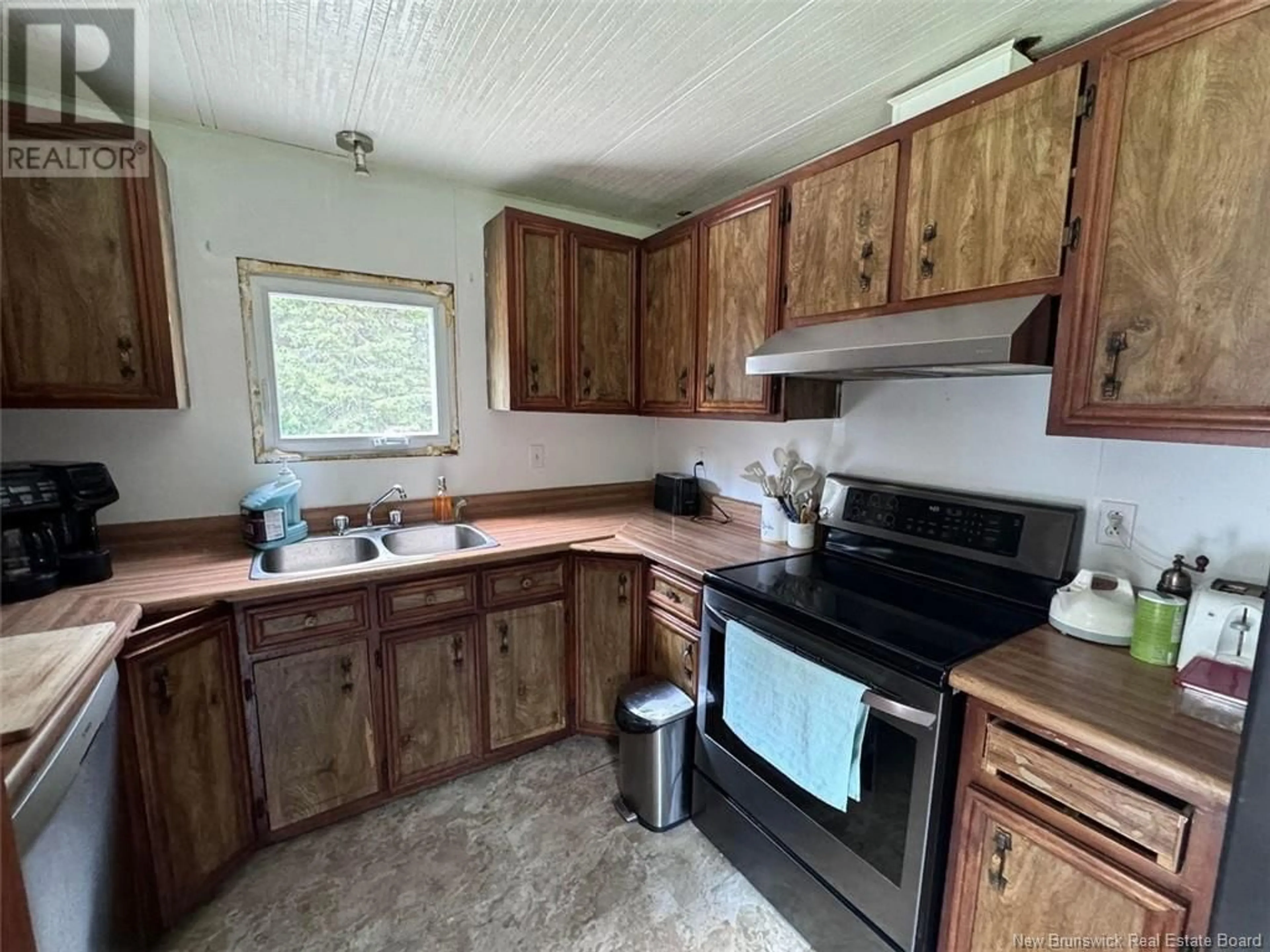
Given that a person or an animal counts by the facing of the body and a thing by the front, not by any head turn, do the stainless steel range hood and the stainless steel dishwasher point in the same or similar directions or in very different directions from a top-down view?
very different directions

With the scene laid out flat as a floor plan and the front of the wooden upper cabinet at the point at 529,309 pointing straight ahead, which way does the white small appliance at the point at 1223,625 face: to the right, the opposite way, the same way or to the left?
to the right

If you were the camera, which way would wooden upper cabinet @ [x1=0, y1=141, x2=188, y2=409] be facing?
facing the viewer

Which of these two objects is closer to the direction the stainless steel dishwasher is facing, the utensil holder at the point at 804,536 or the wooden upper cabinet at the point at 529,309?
the utensil holder

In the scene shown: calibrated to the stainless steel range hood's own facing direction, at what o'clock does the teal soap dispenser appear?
The teal soap dispenser is roughly at 1 o'clock from the stainless steel range hood.

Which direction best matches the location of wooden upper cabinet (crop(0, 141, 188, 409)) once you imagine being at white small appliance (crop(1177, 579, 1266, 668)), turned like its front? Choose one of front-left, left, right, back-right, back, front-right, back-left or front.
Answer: front-right

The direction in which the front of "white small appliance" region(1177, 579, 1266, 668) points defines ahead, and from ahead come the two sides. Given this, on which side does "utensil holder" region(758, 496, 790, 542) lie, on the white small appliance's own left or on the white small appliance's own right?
on the white small appliance's own right
